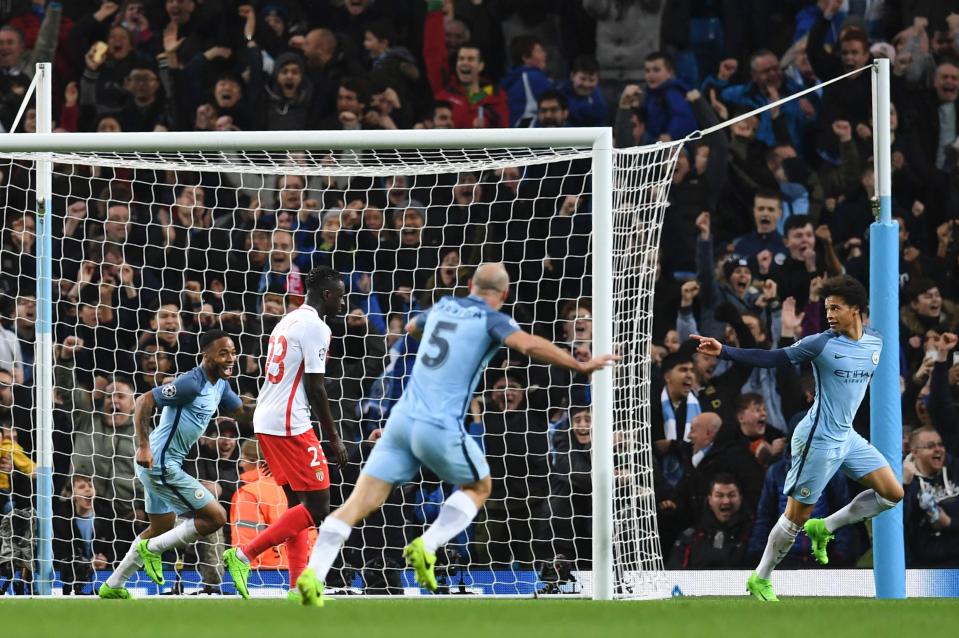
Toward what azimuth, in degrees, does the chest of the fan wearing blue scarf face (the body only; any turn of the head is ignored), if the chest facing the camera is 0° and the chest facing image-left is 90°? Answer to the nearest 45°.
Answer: approximately 315°

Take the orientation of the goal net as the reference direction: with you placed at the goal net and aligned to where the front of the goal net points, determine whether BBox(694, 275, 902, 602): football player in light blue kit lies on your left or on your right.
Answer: on your left

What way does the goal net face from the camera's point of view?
toward the camera

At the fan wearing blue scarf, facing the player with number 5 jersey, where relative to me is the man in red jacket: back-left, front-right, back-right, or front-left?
back-right

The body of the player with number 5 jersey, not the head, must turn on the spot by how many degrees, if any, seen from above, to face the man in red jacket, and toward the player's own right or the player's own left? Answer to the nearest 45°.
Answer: approximately 45° to the player's own left

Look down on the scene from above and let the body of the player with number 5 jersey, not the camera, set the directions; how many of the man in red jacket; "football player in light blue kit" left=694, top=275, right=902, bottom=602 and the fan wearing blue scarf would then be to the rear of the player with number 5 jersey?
0

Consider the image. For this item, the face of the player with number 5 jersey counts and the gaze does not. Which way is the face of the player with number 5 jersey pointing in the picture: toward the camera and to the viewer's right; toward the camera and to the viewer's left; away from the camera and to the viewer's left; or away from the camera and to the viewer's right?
away from the camera and to the viewer's right

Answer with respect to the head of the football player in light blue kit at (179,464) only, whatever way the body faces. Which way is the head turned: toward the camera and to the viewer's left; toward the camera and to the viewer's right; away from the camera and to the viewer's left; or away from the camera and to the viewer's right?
toward the camera and to the viewer's right

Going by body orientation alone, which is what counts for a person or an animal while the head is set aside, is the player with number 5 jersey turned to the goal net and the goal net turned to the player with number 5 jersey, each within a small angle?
no

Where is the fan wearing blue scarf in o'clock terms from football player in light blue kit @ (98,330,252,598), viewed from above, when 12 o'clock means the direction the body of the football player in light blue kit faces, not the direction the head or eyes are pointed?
The fan wearing blue scarf is roughly at 10 o'clock from the football player in light blue kit.

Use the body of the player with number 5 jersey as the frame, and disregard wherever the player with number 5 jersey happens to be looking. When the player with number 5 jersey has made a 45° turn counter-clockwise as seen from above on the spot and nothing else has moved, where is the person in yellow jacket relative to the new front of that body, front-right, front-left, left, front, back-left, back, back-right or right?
front-left

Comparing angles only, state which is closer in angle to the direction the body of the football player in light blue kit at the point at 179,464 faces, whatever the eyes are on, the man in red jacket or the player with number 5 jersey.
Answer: the player with number 5 jersey

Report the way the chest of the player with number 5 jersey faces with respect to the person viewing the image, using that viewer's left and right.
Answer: facing away from the viewer and to the right of the viewer

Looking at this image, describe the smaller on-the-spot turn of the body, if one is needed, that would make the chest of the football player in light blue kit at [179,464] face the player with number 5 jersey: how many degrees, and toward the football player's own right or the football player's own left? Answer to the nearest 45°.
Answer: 0° — they already face them

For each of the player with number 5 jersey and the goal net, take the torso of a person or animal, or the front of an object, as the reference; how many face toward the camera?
1

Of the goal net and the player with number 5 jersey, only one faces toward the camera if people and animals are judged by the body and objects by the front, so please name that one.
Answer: the goal net

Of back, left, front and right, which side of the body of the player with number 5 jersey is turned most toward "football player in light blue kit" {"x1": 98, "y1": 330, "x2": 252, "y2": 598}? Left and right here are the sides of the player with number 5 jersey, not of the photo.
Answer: left

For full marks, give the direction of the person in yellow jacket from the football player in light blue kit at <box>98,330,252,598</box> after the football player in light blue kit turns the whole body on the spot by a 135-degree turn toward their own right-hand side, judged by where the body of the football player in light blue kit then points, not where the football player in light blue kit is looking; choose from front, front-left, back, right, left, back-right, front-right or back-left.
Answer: front-right
